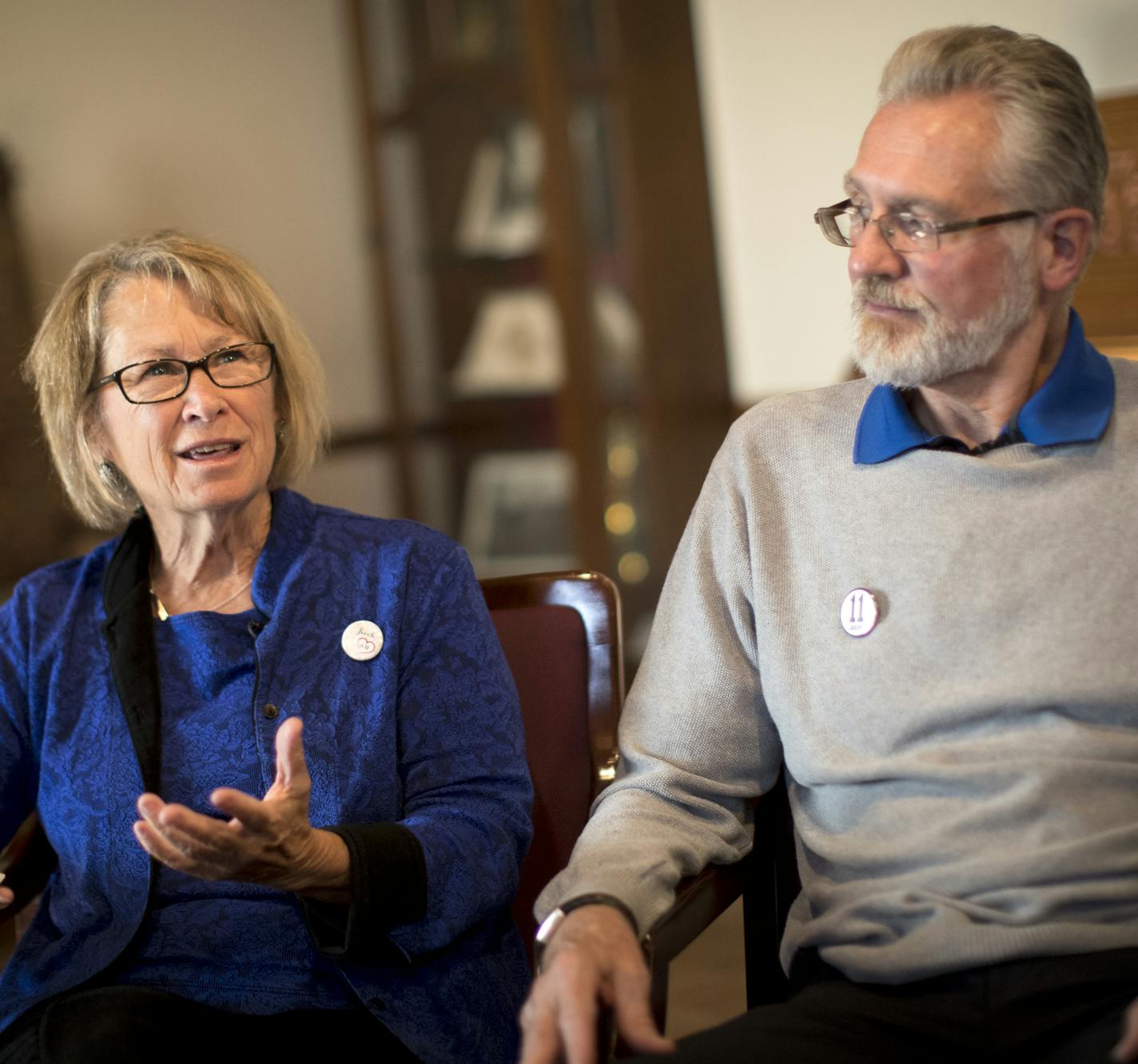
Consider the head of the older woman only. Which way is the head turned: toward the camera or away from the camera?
toward the camera

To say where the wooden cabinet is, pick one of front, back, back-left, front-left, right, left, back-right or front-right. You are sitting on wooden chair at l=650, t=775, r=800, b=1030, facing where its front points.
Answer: back-right

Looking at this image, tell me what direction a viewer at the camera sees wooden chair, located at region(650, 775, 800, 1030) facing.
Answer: facing the viewer and to the left of the viewer

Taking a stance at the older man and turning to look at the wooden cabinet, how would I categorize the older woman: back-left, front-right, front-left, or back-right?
front-left

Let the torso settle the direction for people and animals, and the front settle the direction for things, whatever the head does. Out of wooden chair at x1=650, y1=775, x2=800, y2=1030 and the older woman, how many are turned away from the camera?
0

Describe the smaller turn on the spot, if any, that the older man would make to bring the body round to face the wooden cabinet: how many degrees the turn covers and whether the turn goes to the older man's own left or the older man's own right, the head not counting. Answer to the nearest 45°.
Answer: approximately 135° to the older man's own right

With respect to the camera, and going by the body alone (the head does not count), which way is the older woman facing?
toward the camera

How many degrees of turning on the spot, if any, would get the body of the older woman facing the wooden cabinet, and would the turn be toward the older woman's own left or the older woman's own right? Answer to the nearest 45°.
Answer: approximately 180°
